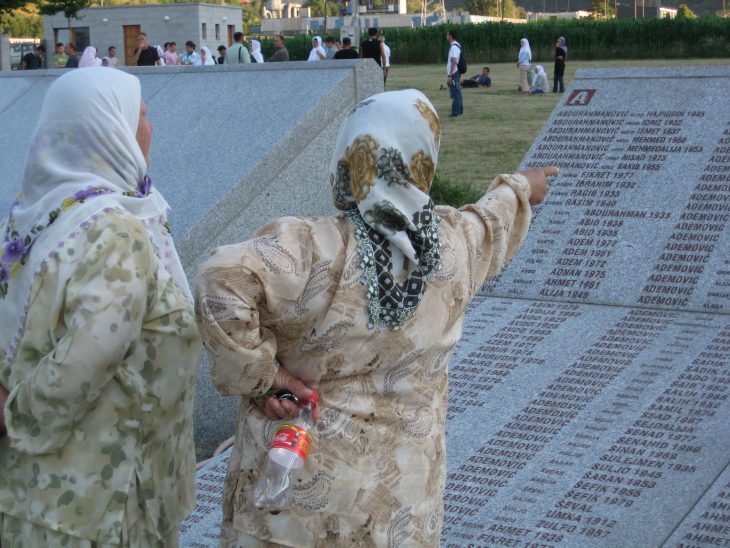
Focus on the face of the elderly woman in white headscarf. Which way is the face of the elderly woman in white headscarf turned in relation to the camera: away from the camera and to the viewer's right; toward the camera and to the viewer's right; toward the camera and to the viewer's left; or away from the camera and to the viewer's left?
away from the camera and to the viewer's right

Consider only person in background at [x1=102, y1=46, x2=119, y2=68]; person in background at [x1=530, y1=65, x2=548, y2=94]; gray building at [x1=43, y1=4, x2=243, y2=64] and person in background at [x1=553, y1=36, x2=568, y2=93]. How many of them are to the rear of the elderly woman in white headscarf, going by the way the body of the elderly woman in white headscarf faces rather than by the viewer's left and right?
0

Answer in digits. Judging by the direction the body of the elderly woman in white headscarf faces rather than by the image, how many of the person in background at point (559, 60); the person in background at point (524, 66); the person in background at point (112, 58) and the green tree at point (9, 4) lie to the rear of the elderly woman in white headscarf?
0

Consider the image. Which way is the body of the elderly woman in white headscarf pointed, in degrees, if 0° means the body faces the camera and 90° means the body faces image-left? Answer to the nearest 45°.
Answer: approximately 225°

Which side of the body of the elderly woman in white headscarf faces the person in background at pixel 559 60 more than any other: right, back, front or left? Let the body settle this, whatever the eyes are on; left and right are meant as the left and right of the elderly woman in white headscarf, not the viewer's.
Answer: front

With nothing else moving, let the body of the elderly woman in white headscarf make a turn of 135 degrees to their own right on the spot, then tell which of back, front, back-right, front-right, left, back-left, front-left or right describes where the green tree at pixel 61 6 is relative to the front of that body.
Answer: back

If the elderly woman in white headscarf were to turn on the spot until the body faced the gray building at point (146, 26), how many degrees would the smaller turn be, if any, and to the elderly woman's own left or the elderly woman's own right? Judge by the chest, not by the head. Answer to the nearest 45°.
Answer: approximately 45° to the elderly woman's own left

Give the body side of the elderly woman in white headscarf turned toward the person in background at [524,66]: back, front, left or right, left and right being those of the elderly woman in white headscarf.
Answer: front

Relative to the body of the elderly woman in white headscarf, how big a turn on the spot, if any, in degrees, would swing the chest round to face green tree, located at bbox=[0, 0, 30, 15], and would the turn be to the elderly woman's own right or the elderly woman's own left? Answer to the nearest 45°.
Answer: approximately 45° to the elderly woman's own left
